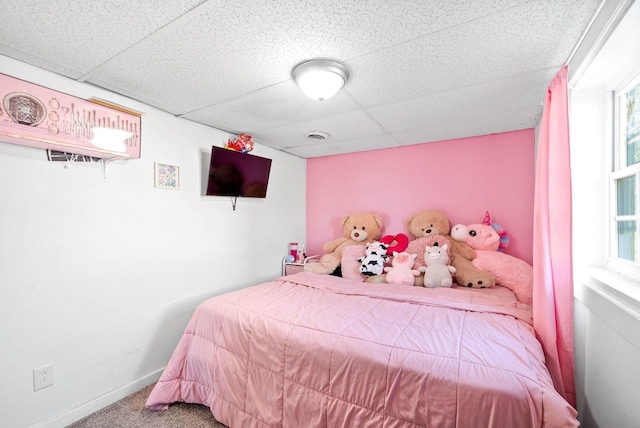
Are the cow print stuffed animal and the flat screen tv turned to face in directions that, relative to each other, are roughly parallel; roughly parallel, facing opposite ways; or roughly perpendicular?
roughly perpendicular

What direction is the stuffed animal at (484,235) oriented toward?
to the viewer's left

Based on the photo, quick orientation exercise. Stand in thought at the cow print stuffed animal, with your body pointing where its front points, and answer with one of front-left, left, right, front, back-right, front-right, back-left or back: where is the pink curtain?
front-left

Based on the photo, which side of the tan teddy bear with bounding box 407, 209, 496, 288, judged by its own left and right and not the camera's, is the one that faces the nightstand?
right

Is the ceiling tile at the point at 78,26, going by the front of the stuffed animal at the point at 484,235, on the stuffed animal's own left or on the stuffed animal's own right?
on the stuffed animal's own left

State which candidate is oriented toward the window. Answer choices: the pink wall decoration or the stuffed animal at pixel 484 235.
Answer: the pink wall decoration

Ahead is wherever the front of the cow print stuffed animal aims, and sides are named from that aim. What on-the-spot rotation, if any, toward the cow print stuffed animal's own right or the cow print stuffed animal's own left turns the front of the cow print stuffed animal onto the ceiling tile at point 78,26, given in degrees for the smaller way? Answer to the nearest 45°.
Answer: approximately 45° to the cow print stuffed animal's own right

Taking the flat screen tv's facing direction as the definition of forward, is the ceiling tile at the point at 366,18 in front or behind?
in front

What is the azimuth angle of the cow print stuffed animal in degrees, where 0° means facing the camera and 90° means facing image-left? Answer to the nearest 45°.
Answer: approximately 0°

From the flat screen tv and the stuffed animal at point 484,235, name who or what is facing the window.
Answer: the flat screen tv

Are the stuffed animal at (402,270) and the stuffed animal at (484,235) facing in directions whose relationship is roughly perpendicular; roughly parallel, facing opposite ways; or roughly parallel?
roughly perpendicular
